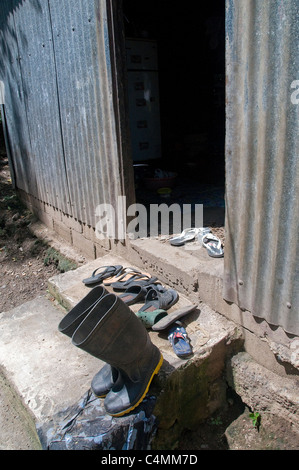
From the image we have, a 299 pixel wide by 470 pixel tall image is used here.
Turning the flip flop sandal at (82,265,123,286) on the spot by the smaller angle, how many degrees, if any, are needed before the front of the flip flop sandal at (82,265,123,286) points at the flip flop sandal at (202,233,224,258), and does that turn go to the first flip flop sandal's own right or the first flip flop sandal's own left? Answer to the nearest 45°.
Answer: approximately 135° to the first flip flop sandal's own left

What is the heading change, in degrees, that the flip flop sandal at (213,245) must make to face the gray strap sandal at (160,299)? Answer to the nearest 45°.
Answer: approximately 90° to its left

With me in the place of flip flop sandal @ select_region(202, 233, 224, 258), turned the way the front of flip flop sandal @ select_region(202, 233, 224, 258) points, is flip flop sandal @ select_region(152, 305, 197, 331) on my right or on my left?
on my left

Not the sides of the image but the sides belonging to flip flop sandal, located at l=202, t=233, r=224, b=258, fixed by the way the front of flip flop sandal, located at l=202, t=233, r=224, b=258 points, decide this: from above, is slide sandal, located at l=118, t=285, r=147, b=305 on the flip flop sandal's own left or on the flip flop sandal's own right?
on the flip flop sandal's own left

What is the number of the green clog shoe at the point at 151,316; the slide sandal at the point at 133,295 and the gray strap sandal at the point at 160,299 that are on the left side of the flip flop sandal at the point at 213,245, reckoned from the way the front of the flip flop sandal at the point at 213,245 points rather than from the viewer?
3
